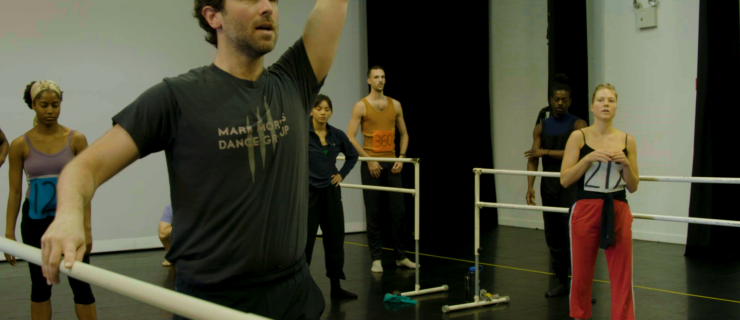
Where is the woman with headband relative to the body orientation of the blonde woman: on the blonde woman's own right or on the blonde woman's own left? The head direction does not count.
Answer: on the blonde woman's own right

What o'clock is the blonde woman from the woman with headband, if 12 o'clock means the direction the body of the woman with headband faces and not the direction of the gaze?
The blonde woman is roughly at 10 o'clock from the woman with headband.

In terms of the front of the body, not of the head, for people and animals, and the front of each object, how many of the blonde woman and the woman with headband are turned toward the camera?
2

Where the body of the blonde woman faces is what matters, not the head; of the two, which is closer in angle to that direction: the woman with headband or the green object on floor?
the woman with headband

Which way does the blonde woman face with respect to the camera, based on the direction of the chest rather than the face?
toward the camera

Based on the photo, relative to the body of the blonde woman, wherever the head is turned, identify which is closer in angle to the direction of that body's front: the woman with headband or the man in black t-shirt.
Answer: the man in black t-shirt

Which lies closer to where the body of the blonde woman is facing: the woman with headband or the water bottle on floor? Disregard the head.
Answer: the woman with headband

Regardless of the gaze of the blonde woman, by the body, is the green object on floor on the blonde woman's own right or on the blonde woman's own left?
on the blonde woman's own right

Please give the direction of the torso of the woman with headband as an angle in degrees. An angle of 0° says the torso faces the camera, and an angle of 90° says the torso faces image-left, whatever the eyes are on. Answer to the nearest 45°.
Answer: approximately 0°

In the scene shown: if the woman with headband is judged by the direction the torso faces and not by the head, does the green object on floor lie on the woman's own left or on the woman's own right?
on the woman's own left

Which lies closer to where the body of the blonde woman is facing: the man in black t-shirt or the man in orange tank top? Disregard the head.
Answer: the man in black t-shirt

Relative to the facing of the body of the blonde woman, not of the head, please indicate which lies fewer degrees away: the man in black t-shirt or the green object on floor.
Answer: the man in black t-shirt

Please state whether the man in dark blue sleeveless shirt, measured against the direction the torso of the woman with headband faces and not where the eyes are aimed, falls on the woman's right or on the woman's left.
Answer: on the woman's left

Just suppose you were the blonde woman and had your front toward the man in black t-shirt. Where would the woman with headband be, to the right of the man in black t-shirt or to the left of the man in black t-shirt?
right

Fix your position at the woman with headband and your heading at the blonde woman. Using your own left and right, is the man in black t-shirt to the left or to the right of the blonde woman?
right
